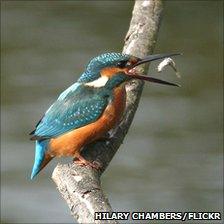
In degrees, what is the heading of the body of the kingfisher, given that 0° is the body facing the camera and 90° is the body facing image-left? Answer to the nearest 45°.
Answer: approximately 270°
